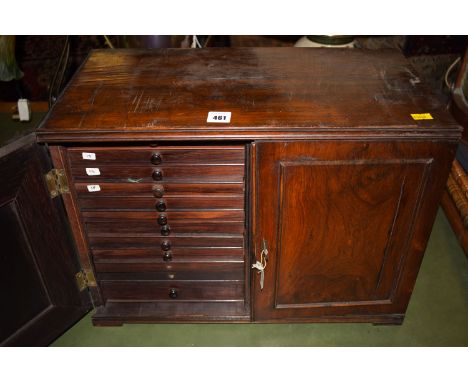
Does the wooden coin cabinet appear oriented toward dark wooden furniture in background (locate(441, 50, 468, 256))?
no

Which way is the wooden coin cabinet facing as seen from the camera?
toward the camera
